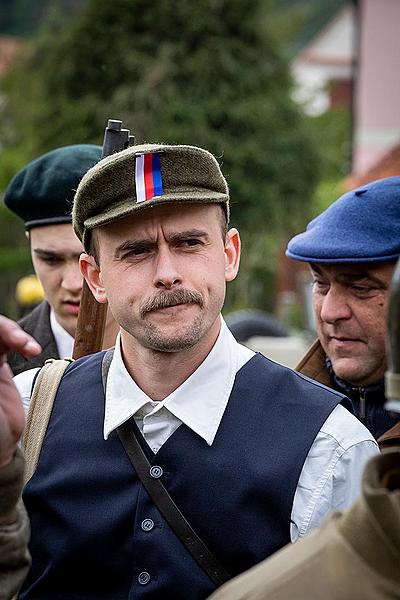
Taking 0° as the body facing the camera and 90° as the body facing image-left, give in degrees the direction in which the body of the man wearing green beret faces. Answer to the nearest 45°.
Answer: approximately 0°

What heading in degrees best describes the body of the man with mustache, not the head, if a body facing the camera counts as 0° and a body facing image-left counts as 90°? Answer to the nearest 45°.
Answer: approximately 0°

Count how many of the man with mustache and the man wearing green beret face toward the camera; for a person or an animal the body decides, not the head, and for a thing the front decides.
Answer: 2

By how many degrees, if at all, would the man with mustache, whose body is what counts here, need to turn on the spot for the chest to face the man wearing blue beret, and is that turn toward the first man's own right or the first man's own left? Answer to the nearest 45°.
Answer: approximately 135° to the first man's own left

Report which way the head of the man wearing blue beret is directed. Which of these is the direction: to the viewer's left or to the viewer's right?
to the viewer's left

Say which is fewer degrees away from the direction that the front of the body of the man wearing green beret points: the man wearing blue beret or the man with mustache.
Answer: the man with mustache

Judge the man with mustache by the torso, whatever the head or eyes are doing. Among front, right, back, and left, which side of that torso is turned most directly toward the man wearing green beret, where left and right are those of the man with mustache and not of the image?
back

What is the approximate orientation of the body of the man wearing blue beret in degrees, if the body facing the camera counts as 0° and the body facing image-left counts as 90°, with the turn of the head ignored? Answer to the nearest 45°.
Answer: approximately 45°
